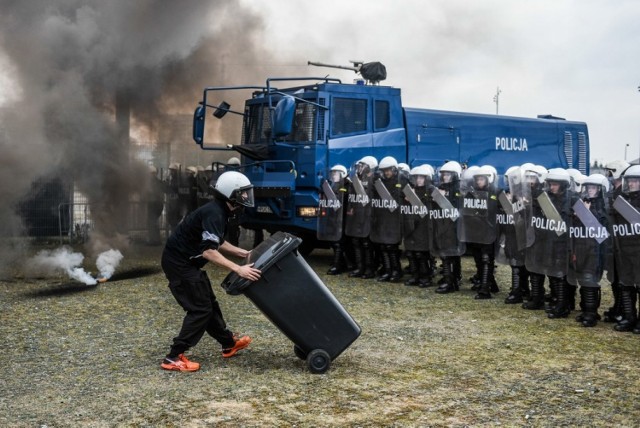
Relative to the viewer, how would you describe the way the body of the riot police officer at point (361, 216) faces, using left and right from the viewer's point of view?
facing the viewer and to the left of the viewer

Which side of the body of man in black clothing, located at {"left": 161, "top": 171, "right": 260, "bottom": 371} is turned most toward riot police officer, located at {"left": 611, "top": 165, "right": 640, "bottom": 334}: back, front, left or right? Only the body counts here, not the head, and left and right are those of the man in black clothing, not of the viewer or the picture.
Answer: front

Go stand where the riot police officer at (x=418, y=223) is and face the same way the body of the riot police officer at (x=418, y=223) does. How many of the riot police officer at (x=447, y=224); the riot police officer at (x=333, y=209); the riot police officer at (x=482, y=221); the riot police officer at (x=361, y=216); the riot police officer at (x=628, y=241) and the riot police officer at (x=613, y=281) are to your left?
4

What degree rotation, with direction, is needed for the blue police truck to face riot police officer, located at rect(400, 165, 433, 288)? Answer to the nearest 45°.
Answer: approximately 90° to its left

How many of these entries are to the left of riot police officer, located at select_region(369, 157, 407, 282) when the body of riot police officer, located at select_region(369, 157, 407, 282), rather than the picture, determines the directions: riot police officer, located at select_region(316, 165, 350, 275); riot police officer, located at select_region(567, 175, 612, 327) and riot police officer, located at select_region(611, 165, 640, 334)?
2

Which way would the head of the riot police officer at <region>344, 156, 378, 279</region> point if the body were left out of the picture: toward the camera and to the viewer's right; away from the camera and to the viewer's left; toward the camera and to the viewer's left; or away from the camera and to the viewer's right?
toward the camera and to the viewer's left

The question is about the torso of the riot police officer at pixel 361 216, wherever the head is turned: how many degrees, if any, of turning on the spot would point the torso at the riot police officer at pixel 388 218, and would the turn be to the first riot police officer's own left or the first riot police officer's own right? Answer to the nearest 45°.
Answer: approximately 90° to the first riot police officer's own left

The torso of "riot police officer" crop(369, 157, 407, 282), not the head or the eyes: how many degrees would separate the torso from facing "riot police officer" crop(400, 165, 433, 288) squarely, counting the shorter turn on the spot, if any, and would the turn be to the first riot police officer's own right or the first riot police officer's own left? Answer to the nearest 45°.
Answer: approximately 90° to the first riot police officer's own left

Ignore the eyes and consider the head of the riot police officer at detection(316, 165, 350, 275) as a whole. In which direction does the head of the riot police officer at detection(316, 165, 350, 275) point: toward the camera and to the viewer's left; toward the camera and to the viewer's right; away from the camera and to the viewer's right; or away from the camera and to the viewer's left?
toward the camera and to the viewer's left

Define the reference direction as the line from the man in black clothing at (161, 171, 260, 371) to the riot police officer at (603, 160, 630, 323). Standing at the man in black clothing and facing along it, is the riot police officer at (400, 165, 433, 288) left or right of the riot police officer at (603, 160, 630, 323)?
left

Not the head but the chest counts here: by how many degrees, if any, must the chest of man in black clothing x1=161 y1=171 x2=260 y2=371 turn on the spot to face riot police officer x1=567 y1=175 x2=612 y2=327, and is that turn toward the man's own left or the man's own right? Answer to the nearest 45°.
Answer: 0° — they already face them
